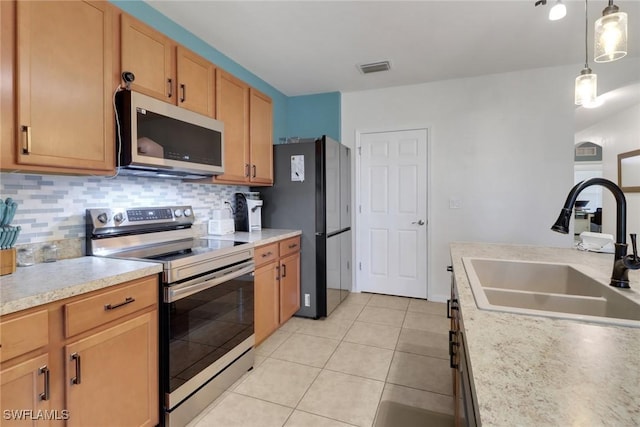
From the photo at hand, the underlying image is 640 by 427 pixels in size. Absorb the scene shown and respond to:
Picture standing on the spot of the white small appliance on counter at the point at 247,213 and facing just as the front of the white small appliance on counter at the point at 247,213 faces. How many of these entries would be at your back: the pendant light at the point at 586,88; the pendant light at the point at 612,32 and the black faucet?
0

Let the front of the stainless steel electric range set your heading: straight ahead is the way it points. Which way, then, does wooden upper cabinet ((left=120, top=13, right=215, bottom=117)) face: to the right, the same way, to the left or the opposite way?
the same way

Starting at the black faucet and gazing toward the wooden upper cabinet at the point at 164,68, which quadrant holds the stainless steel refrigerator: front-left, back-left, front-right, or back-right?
front-right

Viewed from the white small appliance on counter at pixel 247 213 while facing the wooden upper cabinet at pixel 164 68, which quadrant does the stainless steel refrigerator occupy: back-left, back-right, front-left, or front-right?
back-left

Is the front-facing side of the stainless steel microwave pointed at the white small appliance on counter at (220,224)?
no

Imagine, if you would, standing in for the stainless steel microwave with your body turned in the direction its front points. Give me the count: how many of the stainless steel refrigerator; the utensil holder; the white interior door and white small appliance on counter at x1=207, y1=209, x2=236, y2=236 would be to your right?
1

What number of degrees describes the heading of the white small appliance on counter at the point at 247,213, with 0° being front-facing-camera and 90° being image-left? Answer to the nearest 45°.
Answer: approximately 315°

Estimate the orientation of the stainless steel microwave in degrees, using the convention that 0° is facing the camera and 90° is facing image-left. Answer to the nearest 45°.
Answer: approximately 315°

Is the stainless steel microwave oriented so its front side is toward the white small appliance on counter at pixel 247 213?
no

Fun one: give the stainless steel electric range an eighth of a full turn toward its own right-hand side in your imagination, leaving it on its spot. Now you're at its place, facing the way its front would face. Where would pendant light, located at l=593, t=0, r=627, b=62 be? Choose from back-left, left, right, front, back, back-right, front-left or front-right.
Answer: front-left

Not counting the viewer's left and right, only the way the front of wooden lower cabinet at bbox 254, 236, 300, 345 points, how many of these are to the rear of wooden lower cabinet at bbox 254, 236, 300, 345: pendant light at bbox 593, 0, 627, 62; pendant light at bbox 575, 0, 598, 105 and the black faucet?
0

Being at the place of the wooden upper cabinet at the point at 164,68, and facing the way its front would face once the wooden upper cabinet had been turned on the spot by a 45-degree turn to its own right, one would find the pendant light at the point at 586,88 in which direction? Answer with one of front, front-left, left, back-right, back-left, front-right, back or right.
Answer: front-left

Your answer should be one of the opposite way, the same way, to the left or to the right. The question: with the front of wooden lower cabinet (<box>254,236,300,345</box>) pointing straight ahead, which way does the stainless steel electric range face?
the same way

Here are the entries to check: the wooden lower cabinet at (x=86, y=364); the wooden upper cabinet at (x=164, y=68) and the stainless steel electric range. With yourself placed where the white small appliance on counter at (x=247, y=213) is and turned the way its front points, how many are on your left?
0

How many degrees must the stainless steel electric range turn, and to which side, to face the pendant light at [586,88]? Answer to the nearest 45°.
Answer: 0° — it already faces it
